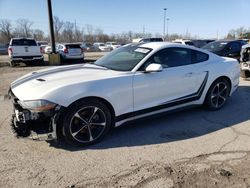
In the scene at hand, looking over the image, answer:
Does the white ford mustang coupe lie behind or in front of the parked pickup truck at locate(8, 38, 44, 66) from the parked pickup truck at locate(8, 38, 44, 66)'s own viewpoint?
behind

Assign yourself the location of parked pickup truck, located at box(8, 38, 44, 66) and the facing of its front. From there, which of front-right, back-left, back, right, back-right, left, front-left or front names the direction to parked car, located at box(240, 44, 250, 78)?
back-right

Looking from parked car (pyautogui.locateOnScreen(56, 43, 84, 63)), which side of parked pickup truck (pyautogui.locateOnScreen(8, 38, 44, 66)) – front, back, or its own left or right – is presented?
right

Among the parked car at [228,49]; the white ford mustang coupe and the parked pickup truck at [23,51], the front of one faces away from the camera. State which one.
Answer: the parked pickup truck at [23,51]

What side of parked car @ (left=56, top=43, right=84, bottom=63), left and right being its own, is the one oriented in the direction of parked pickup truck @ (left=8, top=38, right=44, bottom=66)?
left

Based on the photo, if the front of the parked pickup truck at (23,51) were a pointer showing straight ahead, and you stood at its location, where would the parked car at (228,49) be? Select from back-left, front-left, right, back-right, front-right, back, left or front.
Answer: back-right

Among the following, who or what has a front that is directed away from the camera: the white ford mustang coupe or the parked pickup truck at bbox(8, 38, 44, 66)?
the parked pickup truck

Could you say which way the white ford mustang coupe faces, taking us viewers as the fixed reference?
facing the viewer and to the left of the viewer

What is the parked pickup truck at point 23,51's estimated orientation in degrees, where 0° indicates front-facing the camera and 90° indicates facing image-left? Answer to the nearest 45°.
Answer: approximately 180°

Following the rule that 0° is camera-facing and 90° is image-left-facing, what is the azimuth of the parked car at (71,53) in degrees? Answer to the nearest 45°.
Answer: approximately 135°
